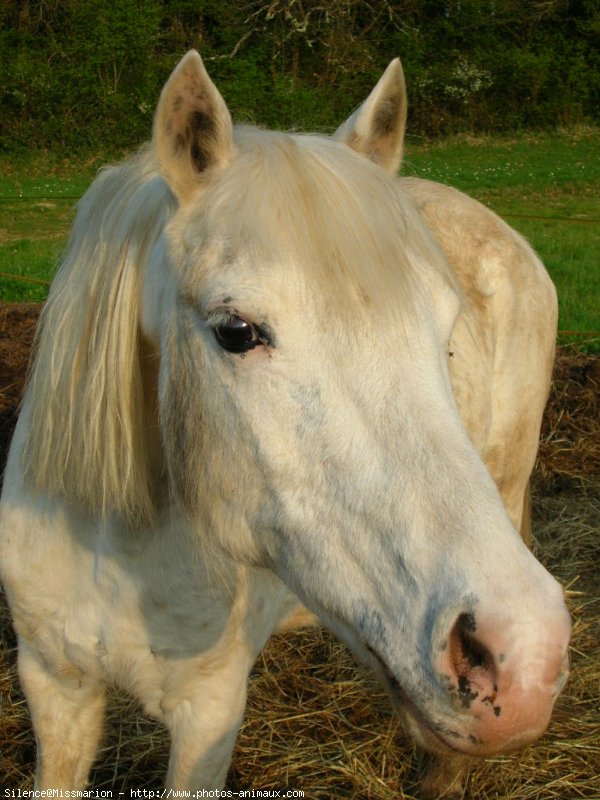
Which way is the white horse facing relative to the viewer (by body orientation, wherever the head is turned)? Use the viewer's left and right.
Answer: facing the viewer and to the left of the viewer
